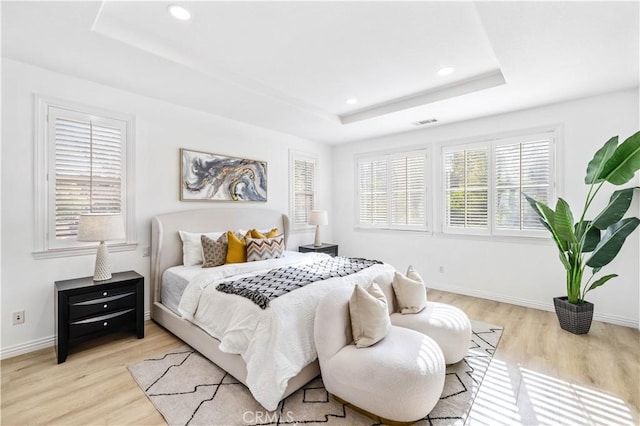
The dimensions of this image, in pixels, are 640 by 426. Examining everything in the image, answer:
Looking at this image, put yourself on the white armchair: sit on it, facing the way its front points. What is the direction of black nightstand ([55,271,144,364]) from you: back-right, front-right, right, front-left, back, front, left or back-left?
back-right

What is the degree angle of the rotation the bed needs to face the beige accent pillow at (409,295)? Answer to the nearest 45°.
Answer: approximately 45° to its left

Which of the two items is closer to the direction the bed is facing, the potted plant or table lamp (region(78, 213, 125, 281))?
the potted plant

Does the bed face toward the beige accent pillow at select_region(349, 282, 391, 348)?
yes

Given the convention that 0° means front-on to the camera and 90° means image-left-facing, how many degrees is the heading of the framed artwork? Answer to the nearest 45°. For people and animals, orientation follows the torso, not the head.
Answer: approximately 315°

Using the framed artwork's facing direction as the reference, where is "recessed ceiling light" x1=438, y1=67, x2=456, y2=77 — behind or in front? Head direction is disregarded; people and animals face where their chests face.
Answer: in front

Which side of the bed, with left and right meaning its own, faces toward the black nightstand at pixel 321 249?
left

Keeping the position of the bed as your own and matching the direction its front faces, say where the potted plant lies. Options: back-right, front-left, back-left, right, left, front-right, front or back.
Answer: front-left
